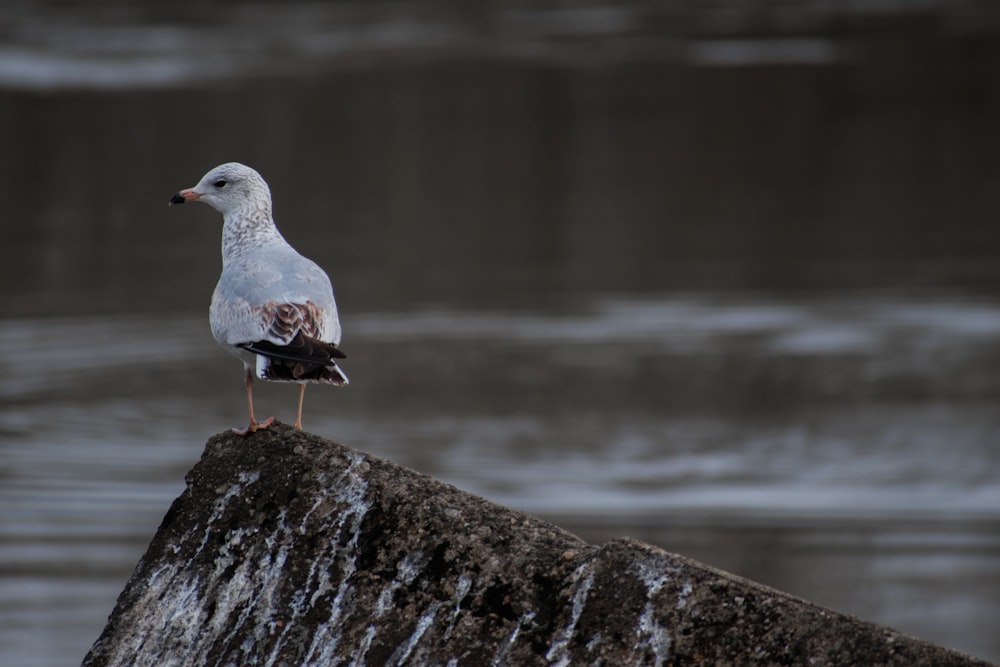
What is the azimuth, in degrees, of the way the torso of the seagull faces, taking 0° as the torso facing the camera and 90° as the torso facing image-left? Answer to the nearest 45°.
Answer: approximately 135°
